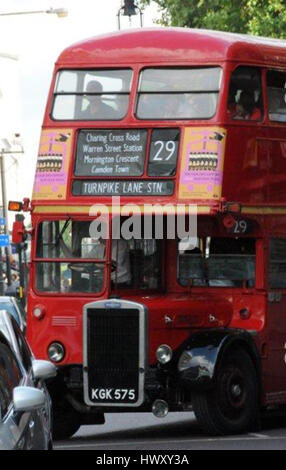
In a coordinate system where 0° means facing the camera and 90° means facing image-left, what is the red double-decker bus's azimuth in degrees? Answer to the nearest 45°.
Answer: approximately 45°

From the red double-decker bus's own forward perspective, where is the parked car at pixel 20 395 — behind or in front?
in front

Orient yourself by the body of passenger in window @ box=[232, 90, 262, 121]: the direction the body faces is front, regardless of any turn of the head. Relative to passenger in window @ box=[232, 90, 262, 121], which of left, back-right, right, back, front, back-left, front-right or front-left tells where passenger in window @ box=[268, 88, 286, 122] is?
back

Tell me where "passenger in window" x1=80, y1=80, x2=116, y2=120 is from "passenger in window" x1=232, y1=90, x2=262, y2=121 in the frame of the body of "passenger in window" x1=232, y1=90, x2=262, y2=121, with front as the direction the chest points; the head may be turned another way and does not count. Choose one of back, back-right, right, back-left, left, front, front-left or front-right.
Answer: front-right

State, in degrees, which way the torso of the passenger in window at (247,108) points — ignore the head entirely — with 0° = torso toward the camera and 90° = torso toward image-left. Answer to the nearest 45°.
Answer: approximately 45°
